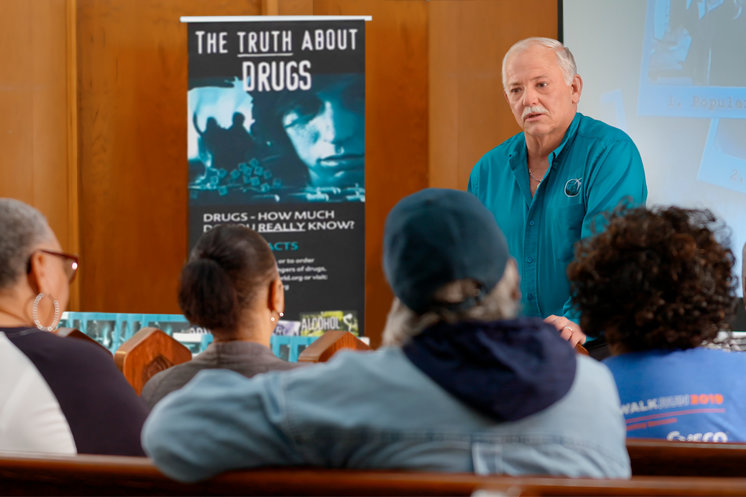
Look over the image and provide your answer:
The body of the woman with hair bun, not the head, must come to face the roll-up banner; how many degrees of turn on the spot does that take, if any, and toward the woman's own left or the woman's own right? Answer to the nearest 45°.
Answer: approximately 45° to the woman's own left

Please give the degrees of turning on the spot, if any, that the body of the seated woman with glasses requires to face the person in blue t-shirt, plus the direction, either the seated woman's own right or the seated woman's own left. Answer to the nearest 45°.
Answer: approximately 45° to the seated woman's own right

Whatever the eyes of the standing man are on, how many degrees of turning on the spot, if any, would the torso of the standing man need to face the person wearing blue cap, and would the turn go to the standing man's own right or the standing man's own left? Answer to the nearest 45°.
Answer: approximately 45° to the standing man's own left

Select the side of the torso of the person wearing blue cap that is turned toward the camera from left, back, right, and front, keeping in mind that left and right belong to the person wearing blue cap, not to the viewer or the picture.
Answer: back

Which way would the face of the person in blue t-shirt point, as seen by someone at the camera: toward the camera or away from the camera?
away from the camera

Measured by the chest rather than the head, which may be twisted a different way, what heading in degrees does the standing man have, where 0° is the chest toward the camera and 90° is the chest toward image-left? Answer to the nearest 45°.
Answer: approximately 45°

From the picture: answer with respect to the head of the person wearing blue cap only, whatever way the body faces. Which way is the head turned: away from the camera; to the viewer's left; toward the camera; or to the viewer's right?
away from the camera

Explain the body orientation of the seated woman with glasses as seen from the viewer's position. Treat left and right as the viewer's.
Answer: facing away from the viewer and to the right of the viewer

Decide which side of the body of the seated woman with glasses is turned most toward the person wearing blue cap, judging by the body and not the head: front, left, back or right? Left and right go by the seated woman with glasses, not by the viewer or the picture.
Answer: right

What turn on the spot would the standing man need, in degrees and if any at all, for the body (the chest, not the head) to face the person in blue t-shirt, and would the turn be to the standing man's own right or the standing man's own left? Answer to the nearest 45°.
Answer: approximately 45° to the standing man's own left

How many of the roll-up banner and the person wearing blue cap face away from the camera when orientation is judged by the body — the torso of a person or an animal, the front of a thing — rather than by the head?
1

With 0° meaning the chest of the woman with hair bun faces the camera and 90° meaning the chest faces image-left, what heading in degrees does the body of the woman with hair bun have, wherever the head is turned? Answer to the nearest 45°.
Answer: approximately 225°

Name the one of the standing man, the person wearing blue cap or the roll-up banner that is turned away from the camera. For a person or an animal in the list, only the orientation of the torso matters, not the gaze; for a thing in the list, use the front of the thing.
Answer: the person wearing blue cap
